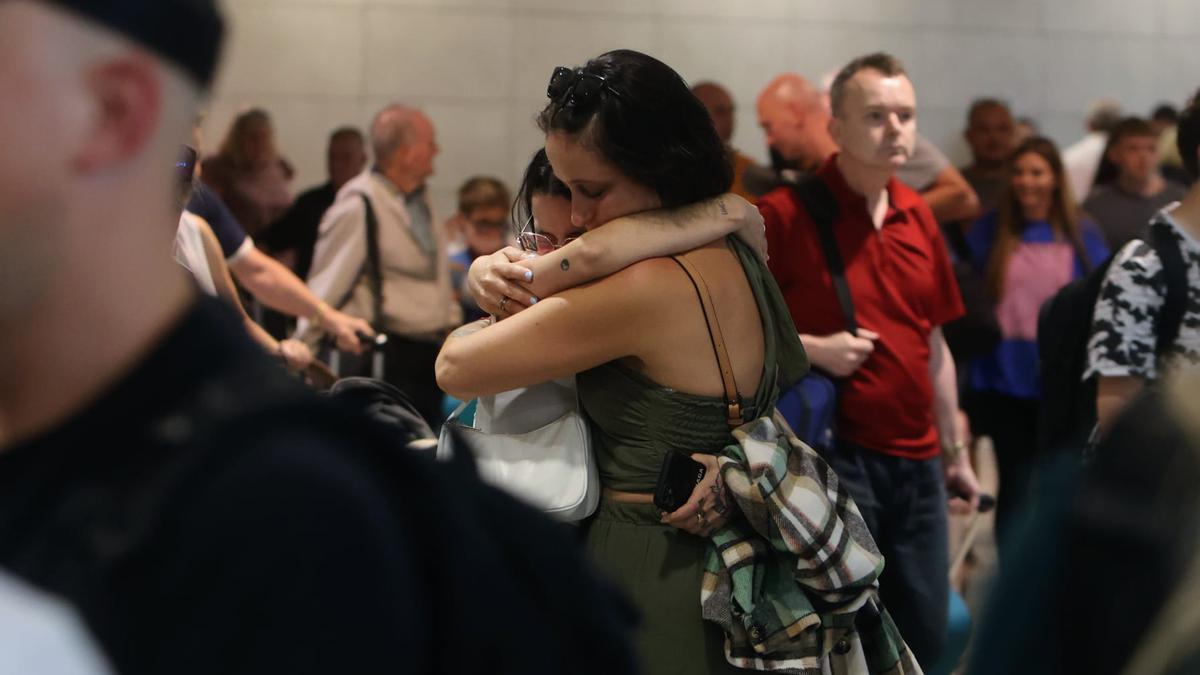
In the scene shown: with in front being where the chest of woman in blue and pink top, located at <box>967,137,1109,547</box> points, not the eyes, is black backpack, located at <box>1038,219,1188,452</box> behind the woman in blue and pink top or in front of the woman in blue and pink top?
in front

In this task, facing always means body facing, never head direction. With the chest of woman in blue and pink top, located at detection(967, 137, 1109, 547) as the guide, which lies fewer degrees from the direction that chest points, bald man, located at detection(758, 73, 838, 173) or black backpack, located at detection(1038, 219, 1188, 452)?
the black backpack

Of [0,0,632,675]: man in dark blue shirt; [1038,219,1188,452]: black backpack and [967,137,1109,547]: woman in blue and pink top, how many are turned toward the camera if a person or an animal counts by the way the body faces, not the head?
1

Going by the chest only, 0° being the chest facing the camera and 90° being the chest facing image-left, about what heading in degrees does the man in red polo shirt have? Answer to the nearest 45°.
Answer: approximately 315°

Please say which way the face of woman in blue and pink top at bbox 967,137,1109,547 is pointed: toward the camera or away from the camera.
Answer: toward the camera

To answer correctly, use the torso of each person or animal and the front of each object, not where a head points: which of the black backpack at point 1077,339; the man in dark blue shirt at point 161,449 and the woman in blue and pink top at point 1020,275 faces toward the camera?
the woman in blue and pink top

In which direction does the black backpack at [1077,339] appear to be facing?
to the viewer's left

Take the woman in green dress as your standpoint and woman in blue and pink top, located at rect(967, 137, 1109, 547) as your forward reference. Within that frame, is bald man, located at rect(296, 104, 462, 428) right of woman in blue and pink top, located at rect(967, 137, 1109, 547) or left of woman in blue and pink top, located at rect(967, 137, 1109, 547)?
left

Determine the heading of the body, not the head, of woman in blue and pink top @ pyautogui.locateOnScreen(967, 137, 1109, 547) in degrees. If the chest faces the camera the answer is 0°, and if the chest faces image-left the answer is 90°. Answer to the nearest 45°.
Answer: approximately 0°

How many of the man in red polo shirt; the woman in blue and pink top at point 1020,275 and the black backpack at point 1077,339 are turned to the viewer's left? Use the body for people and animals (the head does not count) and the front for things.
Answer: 1

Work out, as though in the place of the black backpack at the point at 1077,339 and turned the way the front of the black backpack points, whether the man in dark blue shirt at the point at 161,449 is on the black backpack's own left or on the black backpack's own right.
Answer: on the black backpack's own left

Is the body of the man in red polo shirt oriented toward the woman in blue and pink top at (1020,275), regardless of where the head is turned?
no
